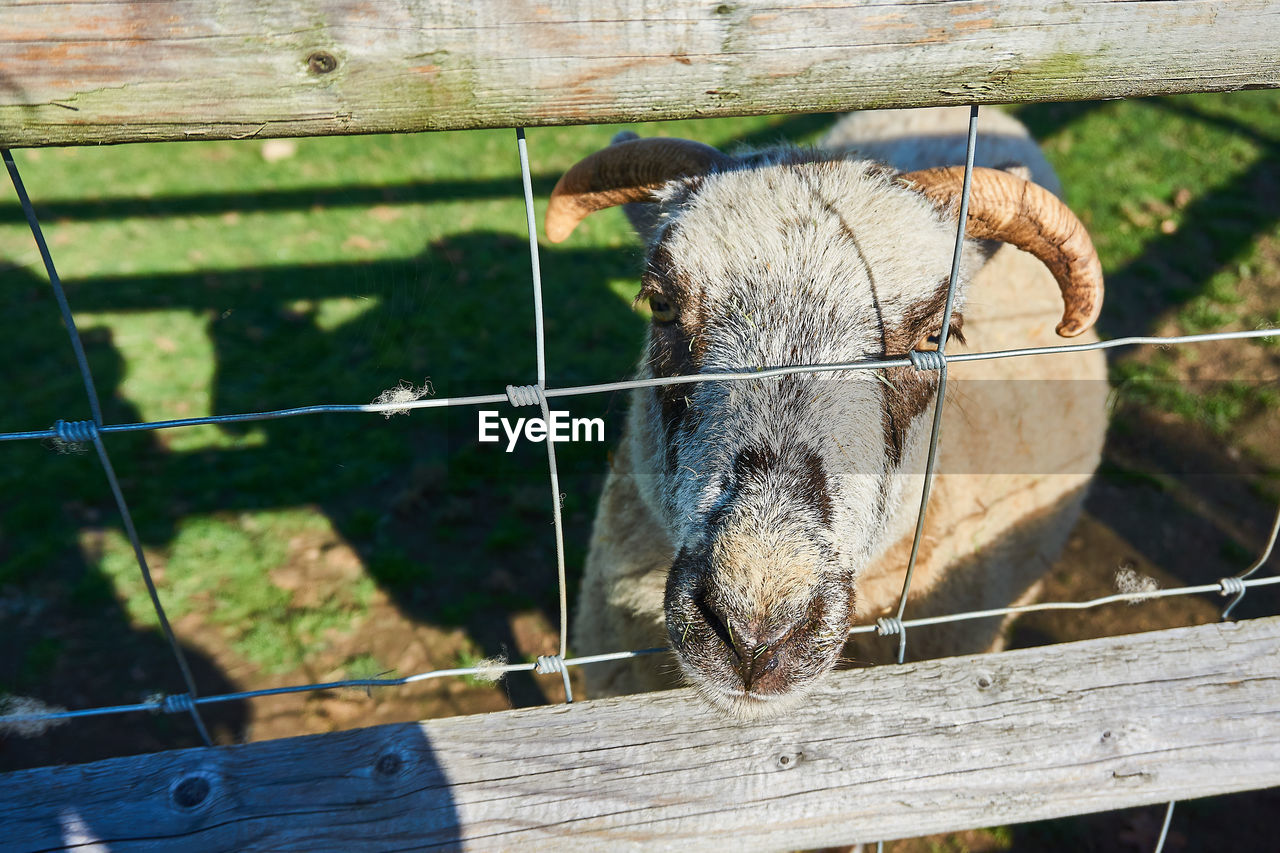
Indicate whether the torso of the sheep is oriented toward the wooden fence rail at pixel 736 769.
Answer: yes

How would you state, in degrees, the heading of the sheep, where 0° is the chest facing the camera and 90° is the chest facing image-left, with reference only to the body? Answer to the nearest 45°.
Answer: approximately 0°
